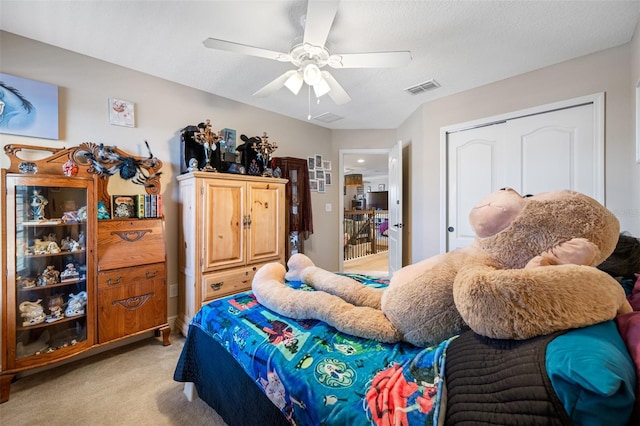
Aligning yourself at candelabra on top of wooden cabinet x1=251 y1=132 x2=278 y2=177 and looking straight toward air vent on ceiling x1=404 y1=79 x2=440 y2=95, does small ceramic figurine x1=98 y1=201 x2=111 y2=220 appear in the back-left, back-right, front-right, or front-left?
back-right

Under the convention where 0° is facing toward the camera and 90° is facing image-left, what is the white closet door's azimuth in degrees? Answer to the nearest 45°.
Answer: approximately 45°

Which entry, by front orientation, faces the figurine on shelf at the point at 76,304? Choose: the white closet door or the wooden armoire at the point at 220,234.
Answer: the white closet door

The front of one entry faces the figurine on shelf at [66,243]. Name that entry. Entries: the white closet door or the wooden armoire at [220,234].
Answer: the white closet door

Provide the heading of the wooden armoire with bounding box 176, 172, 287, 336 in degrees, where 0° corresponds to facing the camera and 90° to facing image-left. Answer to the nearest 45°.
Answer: approximately 315°

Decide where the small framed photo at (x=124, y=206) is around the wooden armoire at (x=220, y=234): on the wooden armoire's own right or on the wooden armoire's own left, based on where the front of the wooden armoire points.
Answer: on the wooden armoire's own right

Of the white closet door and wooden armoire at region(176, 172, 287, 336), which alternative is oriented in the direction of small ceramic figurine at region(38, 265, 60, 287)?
the white closet door

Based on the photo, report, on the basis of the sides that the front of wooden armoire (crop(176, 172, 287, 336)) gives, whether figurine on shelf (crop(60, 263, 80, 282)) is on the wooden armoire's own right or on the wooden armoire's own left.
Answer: on the wooden armoire's own right

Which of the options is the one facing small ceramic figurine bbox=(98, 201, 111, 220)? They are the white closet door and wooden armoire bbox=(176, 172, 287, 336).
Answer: the white closet door

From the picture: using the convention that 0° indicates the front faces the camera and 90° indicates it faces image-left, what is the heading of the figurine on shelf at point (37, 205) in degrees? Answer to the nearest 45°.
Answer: approximately 315°
